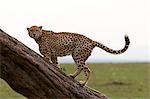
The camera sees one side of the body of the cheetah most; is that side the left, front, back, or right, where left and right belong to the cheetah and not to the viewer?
left
